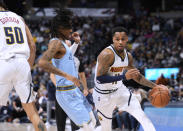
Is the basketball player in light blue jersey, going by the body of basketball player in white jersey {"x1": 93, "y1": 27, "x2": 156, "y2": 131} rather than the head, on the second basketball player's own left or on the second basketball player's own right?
on the second basketball player's own right

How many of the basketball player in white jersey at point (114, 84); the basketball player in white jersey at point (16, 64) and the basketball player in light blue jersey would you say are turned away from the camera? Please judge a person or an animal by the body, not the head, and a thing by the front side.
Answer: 1

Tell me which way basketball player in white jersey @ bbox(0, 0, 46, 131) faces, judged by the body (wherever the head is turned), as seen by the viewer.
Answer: away from the camera

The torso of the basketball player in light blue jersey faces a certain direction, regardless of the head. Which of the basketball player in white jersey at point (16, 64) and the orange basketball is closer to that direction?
the orange basketball

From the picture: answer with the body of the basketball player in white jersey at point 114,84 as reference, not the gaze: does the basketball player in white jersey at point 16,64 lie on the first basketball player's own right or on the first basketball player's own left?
on the first basketball player's own right

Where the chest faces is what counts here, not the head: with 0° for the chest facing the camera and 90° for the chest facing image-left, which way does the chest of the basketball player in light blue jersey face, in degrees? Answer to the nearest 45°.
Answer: approximately 270°

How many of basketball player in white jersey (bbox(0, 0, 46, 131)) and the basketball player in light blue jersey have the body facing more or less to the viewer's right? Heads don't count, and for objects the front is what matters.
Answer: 1

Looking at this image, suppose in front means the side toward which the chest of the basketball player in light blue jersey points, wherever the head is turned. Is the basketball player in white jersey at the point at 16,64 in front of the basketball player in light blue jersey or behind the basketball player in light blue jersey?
behind

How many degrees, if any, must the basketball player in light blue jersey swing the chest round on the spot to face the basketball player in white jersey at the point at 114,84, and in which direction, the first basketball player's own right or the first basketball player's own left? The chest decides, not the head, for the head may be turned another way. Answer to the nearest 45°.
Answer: approximately 45° to the first basketball player's own left

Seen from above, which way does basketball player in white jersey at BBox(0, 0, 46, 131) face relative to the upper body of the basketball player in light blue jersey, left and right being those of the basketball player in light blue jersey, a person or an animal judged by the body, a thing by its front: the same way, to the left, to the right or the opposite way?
to the left

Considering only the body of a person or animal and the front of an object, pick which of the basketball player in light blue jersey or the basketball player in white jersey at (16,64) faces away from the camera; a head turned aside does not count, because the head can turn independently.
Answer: the basketball player in white jersey
